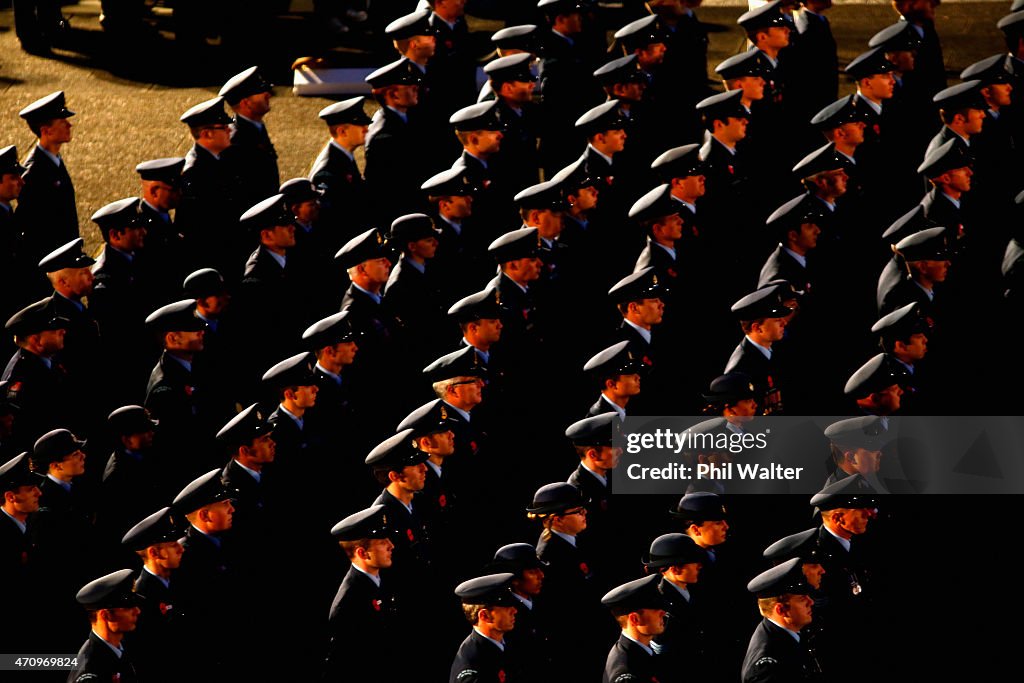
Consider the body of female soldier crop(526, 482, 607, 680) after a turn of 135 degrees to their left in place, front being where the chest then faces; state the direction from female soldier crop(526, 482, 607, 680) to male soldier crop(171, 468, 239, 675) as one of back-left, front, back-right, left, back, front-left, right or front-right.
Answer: front-left

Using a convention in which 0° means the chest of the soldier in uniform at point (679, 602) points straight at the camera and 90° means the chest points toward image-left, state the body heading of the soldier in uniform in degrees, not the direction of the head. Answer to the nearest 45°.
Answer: approximately 270°

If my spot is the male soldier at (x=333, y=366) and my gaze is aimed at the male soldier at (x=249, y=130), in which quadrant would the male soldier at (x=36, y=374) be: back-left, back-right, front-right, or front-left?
front-left

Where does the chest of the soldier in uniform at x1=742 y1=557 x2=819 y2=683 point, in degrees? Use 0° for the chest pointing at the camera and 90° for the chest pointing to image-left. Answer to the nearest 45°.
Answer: approximately 270°

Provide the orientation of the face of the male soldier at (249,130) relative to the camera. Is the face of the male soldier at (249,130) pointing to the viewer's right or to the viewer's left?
to the viewer's right

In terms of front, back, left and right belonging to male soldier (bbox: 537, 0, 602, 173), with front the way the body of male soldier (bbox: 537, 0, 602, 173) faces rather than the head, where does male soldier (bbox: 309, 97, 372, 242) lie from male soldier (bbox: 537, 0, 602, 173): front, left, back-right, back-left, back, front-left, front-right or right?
back-right

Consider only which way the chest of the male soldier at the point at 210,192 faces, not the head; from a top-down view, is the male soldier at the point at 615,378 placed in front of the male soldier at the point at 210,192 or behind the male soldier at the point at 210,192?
in front

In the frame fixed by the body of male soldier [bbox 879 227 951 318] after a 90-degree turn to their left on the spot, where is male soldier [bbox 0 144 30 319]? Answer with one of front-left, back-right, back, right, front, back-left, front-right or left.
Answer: left

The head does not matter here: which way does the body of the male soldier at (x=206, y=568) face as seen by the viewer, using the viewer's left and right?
facing to the right of the viewer

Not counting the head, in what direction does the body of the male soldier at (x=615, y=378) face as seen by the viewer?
to the viewer's right

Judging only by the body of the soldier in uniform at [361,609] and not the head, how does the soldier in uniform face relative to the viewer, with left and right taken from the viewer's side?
facing to the right of the viewer

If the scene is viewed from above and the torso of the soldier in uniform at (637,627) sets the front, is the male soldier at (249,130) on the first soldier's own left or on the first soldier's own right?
on the first soldier's own left

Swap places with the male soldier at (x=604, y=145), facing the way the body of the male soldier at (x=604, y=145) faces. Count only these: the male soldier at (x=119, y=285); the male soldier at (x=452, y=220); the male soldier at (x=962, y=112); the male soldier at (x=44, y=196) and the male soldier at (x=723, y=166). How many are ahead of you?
2

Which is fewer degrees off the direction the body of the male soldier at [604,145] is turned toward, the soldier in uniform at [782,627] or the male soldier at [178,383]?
the soldier in uniform

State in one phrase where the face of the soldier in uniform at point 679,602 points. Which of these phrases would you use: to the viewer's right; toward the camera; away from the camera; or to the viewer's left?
to the viewer's right
